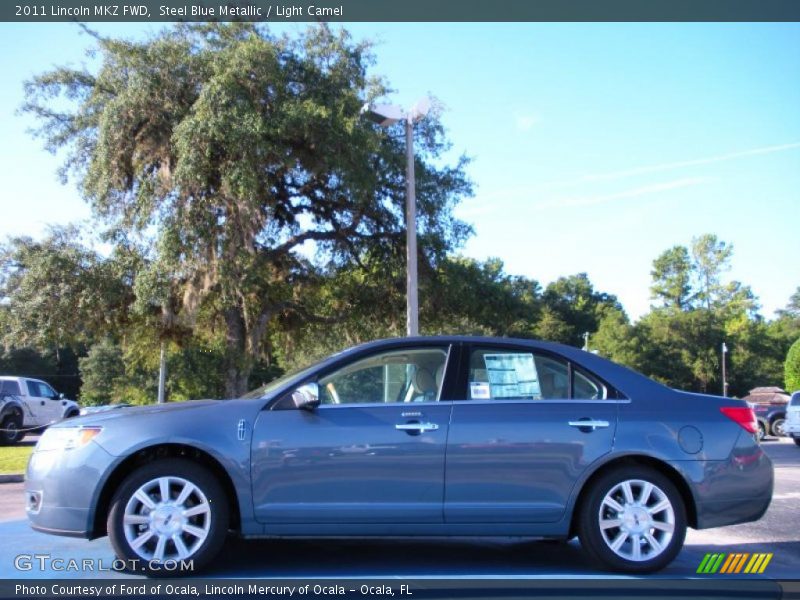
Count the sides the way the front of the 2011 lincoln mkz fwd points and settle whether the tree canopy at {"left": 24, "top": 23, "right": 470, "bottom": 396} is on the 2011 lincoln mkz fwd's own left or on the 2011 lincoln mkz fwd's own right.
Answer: on the 2011 lincoln mkz fwd's own right

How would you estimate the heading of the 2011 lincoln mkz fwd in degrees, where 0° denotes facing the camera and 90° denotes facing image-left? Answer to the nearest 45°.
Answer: approximately 90°

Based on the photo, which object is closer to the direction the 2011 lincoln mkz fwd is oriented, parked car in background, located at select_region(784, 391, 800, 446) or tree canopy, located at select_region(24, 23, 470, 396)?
the tree canopy

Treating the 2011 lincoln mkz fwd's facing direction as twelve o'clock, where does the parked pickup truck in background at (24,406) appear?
The parked pickup truck in background is roughly at 2 o'clock from the 2011 lincoln mkz fwd.

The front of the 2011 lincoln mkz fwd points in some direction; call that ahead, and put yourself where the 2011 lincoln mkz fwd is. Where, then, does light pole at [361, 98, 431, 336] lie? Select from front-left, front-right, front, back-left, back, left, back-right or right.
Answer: right

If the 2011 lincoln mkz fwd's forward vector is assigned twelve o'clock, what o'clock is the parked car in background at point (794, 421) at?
The parked car in background is roughly at 4 o'clock from the 2011 lincoln mkz fwd.
